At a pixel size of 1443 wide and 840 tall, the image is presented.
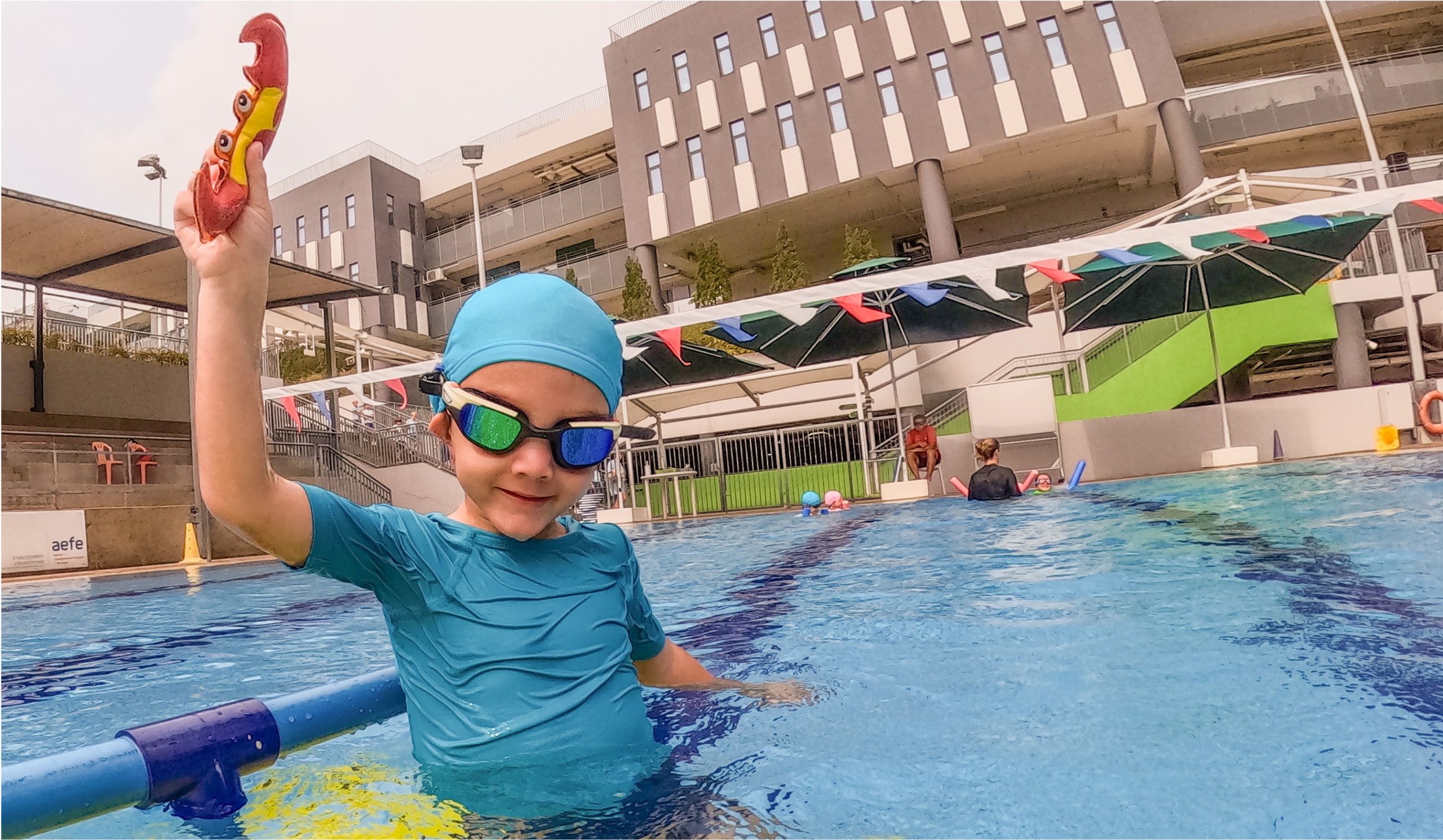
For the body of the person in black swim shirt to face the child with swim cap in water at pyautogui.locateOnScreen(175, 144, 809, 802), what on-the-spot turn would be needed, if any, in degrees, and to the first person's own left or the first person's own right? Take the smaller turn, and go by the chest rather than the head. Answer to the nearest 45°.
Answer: approximately 180°

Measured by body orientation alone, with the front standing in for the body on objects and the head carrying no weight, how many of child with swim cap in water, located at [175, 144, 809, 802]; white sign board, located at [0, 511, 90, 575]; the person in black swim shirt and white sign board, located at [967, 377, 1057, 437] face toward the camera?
3

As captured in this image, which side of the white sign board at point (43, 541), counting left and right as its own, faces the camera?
front

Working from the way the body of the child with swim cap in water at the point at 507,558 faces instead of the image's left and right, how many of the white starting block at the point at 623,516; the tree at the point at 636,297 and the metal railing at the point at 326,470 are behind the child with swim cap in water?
3

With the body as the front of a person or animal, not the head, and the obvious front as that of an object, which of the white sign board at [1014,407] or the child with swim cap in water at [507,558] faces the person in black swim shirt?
the white sign board

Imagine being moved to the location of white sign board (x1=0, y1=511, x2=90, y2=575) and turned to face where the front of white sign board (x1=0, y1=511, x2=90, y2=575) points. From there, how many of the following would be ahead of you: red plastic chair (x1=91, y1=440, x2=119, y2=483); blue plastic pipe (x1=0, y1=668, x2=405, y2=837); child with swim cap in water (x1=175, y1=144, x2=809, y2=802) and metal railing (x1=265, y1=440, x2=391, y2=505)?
2

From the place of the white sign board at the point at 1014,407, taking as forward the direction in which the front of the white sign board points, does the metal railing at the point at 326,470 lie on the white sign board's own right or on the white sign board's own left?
on the white sign board's own right

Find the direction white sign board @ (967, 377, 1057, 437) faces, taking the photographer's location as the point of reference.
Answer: facing the viewer

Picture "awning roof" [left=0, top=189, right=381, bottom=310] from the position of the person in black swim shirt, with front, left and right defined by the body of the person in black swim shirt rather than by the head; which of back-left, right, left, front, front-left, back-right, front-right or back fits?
left

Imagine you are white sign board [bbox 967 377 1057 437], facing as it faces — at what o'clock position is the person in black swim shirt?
The person in black swim shirt is roughly at 12 o'clock from the white sign board.

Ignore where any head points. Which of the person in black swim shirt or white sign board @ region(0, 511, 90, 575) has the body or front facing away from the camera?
the person in black swim shirt

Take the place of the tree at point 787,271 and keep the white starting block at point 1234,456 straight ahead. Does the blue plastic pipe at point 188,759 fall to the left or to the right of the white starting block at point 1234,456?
right

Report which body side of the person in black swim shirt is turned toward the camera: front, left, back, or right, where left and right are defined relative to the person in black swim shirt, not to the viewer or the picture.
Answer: back

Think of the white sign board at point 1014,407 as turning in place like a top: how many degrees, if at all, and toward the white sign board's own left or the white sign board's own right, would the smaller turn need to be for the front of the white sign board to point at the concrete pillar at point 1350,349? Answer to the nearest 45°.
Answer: approximately 135° to the white sign board's own left

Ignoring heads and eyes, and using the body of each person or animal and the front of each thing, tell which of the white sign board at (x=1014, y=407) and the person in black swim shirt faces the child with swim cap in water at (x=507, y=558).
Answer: the white sign board

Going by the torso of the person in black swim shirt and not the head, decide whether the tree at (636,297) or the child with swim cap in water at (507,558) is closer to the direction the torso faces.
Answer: the tree

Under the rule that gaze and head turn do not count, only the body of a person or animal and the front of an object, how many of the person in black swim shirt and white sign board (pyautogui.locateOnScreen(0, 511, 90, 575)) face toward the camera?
1
